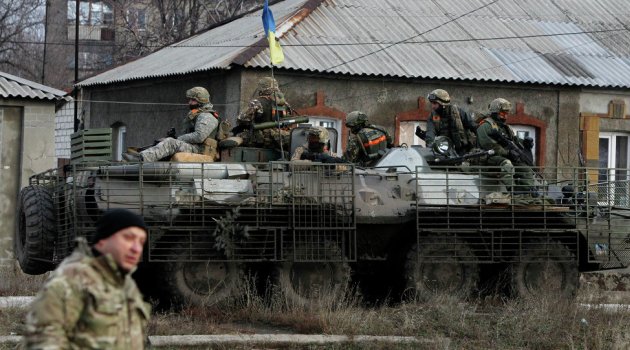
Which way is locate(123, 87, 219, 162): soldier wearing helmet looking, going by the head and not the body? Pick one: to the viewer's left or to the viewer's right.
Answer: to the viewer's left

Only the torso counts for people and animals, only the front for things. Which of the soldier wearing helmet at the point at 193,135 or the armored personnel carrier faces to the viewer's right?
the armored personnel carrier

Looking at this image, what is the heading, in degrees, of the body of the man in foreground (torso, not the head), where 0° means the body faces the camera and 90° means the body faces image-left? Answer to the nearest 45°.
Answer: approximately 315°

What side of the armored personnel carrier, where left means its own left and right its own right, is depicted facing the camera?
right

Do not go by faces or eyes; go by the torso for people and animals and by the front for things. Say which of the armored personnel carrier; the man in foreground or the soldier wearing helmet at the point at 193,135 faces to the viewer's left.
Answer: the soldier wearing helmet

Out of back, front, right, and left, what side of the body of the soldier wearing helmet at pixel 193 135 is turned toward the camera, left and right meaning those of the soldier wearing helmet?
left

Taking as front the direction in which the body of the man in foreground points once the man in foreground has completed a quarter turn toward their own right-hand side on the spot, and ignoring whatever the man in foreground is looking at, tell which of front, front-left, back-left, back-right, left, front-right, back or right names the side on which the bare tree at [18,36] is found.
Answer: back-right

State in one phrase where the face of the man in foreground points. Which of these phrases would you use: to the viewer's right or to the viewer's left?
to the viewer's right
